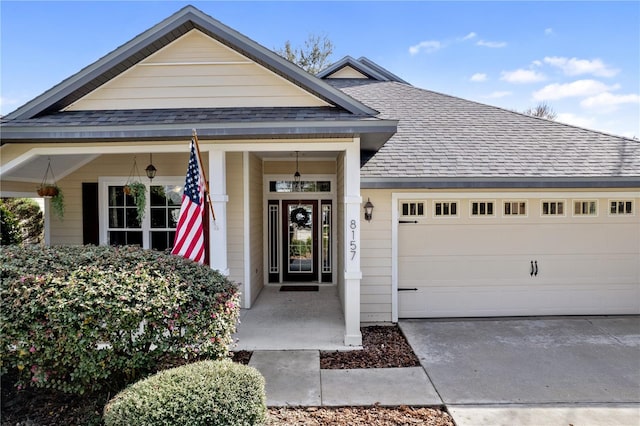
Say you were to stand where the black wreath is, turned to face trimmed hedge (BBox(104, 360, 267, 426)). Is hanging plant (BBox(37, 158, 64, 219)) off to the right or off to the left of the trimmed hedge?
right

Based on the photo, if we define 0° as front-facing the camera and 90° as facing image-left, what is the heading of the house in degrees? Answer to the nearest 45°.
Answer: approximately 0°

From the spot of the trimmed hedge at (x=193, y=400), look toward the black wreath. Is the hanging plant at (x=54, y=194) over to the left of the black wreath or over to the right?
left

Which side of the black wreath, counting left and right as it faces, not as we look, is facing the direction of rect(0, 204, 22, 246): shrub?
right

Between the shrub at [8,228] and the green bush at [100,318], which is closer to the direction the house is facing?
the green bush

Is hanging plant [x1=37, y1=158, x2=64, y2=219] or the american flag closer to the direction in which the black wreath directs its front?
the american flag

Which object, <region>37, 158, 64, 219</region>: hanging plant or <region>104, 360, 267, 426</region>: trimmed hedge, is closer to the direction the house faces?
the trimmed hedge

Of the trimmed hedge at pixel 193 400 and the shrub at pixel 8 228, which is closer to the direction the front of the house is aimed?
the trimmed hedge

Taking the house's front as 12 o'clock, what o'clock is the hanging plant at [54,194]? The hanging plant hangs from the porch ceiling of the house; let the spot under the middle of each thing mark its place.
The hanging plant is roughly at 3 o'clock from the house.

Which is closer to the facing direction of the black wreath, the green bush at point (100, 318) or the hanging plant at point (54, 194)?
the green bush
